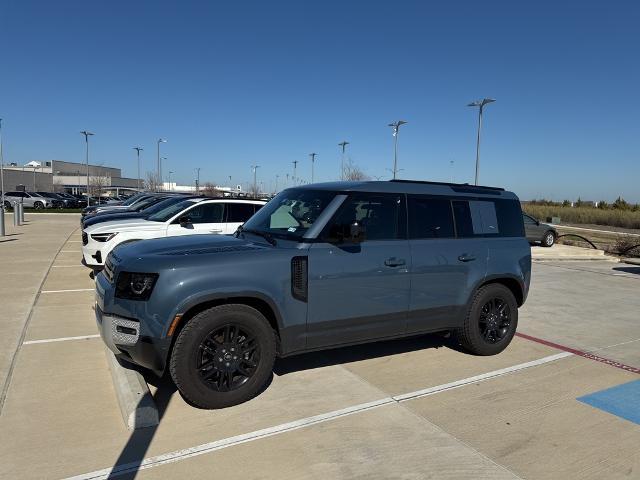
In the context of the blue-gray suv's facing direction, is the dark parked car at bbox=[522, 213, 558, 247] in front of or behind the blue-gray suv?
behind

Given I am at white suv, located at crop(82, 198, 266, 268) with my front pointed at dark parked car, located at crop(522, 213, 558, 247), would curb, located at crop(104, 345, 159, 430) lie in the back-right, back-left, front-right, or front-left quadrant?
back-right

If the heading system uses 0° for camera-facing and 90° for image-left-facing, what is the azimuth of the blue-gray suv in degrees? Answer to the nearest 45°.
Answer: approximately 45°

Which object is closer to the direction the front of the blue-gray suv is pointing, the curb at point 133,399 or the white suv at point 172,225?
the curb

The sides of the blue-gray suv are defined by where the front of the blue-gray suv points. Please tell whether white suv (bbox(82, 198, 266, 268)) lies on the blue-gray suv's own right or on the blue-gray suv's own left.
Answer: on the blue-gray suv's own right
